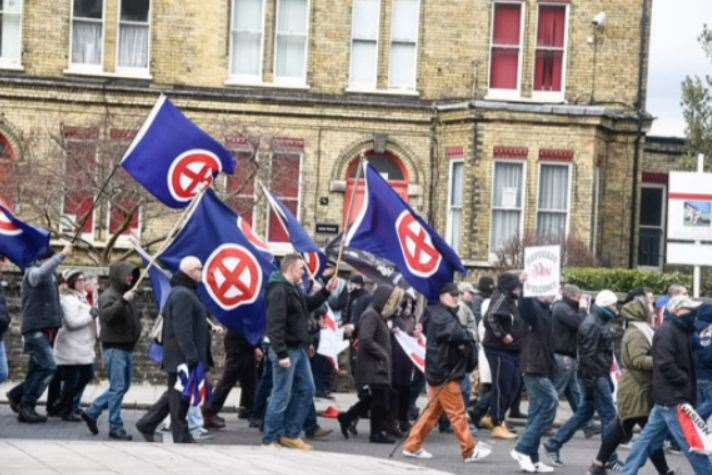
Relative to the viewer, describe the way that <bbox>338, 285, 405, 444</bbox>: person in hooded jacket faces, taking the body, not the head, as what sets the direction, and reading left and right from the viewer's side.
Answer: facing to the right of the viewer

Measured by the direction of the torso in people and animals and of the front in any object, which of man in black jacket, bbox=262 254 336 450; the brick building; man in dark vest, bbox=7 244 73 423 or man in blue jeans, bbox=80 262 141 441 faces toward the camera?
the brick building

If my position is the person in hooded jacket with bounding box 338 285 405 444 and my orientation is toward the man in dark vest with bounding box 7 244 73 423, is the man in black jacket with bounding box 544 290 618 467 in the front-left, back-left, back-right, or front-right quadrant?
back-left

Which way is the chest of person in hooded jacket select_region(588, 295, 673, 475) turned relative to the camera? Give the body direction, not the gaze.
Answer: to the viewer's right

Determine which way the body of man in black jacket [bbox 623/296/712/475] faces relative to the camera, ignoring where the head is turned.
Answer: to the viewer's right

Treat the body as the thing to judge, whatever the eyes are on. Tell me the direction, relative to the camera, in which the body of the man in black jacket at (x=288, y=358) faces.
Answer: to the viewer's right

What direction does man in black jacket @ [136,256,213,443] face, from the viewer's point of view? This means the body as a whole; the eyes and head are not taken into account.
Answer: to the viewer's right

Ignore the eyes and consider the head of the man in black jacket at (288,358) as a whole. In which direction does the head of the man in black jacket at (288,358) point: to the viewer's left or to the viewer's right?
to the viewer's right

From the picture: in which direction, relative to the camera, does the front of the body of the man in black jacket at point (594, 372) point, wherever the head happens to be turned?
to the viewer's right

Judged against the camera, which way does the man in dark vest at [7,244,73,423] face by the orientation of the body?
to the viewer's right

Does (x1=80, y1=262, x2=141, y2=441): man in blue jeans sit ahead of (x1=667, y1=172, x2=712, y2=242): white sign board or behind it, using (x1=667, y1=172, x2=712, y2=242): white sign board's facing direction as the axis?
ahead
